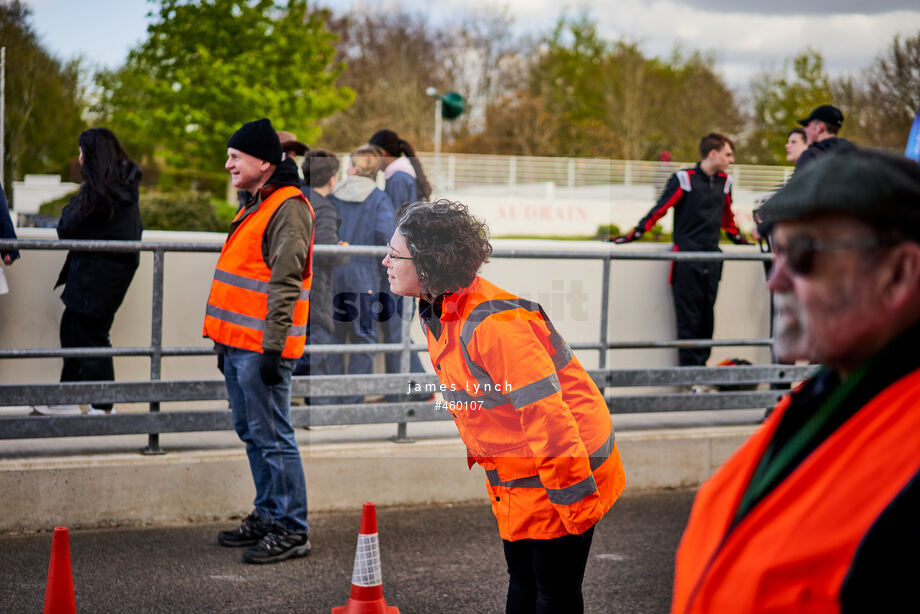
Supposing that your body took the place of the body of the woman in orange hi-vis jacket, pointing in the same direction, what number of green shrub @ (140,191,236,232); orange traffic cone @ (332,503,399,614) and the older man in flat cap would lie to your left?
1

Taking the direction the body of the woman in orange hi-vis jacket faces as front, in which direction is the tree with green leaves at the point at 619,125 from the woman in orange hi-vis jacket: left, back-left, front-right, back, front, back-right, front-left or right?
right

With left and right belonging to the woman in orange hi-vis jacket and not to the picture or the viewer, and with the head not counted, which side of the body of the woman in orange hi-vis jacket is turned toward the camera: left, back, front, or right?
left

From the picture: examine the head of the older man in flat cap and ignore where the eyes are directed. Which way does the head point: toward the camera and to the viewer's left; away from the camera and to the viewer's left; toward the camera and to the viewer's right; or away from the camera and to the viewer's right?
toward the camera and to the viewer's left

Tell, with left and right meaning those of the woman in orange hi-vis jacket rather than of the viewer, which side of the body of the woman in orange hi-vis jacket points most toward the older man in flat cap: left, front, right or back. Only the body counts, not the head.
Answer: left

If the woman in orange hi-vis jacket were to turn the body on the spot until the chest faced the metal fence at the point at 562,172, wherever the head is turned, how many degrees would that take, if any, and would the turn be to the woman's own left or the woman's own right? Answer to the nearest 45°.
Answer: approximately 90° to the woman's own right

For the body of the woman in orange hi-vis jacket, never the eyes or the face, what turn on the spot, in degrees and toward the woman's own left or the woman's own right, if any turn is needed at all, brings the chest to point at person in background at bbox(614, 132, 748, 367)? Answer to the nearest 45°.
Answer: approximately 90° to the woman's own right
